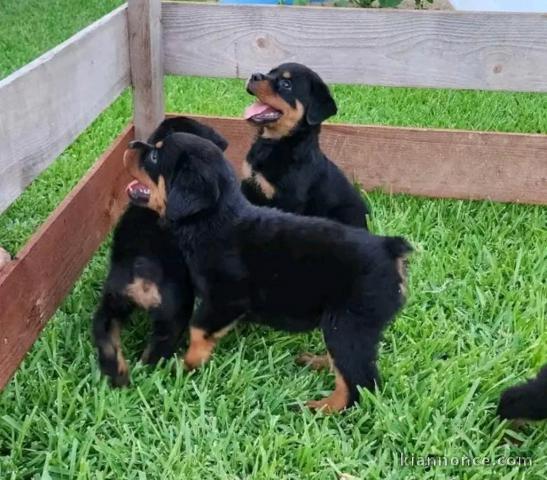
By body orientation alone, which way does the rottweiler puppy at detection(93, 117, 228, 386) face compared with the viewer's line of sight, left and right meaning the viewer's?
facing away from the viewer

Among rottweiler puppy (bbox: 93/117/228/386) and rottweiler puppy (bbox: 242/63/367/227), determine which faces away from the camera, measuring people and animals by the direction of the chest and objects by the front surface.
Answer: rottweiler puppy (bbox: 93/117/228/386)

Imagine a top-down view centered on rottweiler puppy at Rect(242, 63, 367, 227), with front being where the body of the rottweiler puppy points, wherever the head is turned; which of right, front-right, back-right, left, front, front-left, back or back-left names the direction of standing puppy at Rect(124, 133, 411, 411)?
left

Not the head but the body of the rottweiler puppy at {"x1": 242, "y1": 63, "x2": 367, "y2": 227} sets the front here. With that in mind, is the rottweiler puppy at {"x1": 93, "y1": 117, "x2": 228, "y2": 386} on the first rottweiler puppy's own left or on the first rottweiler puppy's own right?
on the first rottweiler puppy's own left

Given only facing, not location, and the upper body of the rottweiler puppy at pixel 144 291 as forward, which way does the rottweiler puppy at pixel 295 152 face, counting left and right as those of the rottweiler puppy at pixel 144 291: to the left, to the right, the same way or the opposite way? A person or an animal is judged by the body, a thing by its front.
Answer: to the left

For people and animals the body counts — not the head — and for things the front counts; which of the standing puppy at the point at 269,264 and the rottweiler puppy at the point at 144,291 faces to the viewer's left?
the standing puppy

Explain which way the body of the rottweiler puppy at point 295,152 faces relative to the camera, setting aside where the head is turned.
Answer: to the viewer's left

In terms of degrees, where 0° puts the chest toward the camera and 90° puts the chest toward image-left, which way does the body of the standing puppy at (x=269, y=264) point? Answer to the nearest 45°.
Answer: approximately 90°

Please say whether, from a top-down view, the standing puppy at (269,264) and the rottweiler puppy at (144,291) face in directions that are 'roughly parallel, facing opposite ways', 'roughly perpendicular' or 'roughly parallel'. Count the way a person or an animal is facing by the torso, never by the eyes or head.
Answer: roughly perpendicular

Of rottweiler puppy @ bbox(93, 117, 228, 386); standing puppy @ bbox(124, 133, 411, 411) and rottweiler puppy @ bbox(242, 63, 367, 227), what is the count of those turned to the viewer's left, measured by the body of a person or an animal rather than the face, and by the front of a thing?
2
